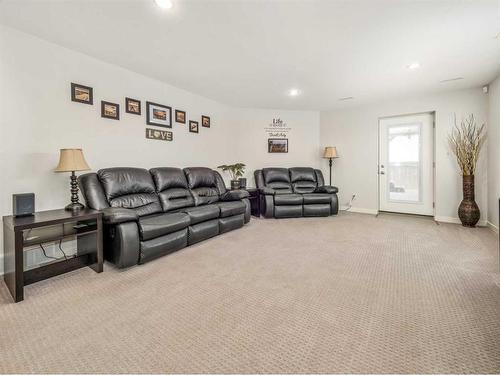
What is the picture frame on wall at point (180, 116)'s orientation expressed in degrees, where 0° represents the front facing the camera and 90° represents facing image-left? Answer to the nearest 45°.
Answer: approximately 315°

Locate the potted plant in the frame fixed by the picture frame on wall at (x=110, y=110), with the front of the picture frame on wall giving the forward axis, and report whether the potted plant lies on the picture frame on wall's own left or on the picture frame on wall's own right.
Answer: on the picture frame on wall's own left

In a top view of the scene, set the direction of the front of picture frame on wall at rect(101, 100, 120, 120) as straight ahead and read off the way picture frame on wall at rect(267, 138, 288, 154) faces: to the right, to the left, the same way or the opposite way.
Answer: to the right

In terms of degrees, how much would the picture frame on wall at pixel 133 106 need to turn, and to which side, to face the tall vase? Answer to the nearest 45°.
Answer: approximately 45° to its left

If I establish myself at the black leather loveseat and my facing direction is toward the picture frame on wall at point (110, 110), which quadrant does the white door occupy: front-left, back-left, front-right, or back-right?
back-left

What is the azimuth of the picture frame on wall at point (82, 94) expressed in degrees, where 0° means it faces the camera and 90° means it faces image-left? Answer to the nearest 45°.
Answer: approximately 315°

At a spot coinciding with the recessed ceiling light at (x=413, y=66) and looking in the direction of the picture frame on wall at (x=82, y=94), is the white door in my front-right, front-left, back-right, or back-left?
back-right

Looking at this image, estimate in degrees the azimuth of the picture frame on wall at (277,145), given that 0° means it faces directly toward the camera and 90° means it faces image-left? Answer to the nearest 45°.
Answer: approximately 0°

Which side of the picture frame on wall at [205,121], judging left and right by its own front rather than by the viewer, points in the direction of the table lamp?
right
